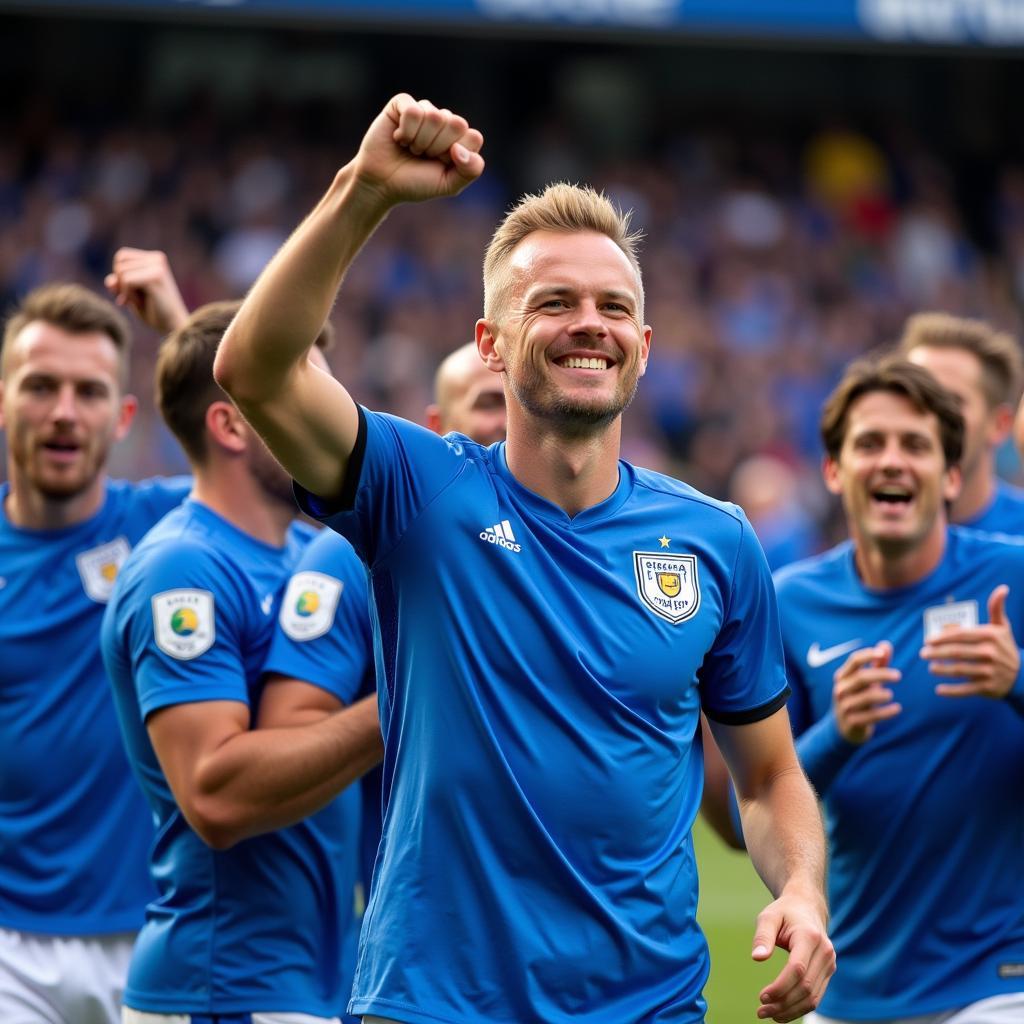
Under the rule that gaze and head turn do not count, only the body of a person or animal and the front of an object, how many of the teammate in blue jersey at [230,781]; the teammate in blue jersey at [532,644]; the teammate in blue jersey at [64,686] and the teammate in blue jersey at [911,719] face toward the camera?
3

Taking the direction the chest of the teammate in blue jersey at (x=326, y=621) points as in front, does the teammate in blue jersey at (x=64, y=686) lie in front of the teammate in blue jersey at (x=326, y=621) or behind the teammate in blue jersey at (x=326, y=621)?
behind

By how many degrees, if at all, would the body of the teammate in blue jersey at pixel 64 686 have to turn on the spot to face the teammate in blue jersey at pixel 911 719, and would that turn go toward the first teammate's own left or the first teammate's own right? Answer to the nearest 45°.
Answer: approximately 90° to the first teammate's own left

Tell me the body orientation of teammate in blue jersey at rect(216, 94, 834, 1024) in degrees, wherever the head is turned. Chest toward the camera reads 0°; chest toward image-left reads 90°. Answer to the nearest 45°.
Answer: approximately 0°

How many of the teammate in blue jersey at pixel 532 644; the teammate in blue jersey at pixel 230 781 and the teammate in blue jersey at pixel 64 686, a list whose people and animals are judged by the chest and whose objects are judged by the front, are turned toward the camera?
2

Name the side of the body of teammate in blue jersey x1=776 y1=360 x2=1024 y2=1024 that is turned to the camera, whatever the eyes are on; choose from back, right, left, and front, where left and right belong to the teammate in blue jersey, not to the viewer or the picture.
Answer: front

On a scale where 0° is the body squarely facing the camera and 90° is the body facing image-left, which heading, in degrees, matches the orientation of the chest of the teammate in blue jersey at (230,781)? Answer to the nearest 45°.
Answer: approximately 270°

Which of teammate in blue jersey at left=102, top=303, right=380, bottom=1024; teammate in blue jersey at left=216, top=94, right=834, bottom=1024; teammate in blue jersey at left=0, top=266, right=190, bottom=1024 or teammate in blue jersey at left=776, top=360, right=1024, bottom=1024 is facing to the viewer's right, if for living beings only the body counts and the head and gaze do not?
teammate in blue jersey at left=102, top=303, right=380, bottom=1024

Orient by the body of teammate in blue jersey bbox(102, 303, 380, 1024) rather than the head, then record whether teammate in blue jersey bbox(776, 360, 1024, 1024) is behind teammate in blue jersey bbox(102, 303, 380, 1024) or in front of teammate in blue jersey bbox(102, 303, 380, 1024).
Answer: in front

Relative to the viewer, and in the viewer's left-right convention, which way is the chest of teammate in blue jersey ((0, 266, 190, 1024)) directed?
facing the viewer
